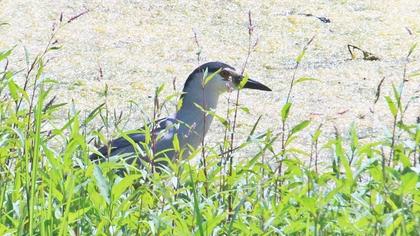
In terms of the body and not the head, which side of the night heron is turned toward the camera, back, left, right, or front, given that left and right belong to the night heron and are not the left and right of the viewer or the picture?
right
